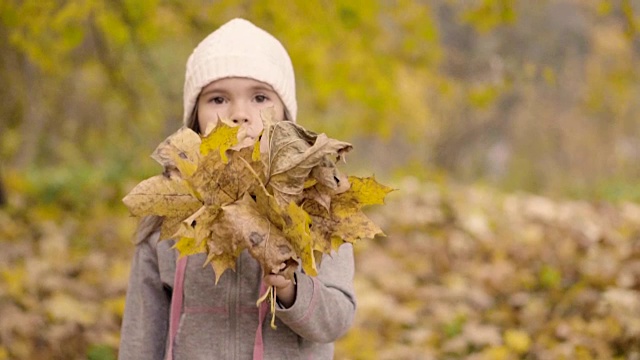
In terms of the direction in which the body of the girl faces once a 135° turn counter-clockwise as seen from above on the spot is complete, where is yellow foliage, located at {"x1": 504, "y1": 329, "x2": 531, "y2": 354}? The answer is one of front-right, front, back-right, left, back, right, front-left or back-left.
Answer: front

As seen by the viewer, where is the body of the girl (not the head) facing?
toward the camera
